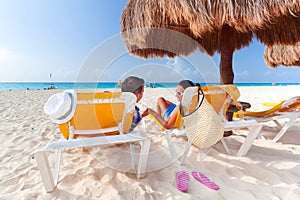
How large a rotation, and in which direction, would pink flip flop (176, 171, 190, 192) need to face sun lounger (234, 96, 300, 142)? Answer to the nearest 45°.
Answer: approximately 45° to its right

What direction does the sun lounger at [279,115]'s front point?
to the viewer's left

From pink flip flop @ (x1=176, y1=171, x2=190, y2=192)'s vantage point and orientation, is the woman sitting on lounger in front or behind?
in front

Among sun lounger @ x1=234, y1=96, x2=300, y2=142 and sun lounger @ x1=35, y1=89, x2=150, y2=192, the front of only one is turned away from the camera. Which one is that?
sun lounger @ x1=35, y1=89, x2=150, y2=192

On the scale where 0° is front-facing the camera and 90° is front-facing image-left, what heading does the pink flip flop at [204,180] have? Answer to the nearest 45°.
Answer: approximately 135°

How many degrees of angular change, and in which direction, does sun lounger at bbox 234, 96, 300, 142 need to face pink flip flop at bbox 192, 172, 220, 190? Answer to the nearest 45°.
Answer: approximately 90° to its left

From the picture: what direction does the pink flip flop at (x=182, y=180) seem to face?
away from the camera

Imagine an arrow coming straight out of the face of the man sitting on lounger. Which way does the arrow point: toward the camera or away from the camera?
away from the camera

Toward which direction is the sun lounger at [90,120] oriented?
away from the camera

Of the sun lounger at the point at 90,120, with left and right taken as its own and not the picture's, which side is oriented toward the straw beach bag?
right
